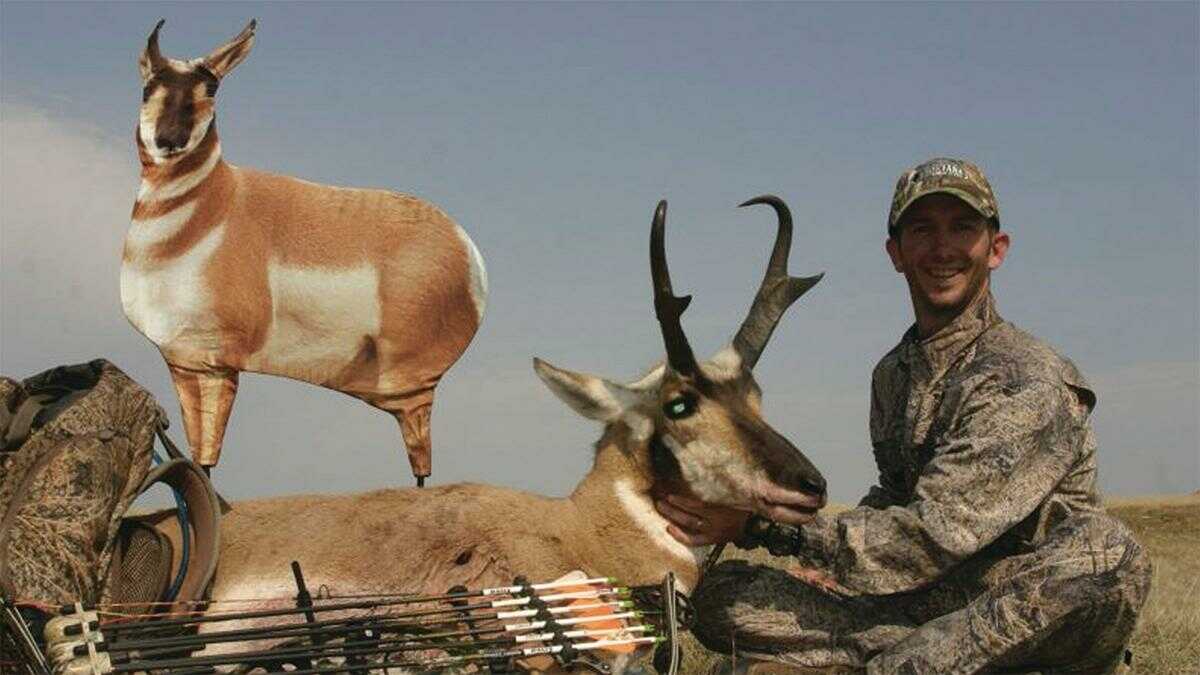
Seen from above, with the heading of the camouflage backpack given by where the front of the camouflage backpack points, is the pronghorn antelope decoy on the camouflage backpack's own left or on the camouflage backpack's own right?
on the camouflage backpack's own right

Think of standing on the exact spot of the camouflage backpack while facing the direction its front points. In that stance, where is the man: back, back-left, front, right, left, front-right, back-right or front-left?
back

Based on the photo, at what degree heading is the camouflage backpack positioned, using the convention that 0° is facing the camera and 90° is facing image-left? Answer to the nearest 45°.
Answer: approximately 90°

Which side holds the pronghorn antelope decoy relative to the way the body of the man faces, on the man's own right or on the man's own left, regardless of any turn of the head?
on the man's own right

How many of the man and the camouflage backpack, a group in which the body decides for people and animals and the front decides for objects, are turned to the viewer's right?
0

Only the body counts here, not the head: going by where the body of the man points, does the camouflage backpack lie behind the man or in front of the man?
in front

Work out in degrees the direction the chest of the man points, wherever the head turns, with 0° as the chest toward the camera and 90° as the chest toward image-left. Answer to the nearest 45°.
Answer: approximately 45°
